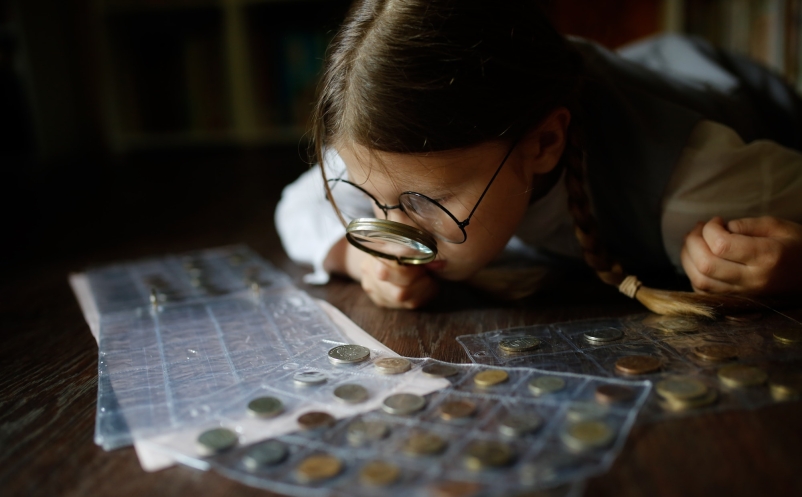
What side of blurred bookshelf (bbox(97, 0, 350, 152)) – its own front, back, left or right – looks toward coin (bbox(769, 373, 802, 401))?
front

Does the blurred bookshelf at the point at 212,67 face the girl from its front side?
yes

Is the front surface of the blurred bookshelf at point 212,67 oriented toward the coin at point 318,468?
yes

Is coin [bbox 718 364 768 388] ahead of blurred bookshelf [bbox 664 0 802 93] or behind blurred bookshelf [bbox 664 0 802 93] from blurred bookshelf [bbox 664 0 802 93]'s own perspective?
ahead

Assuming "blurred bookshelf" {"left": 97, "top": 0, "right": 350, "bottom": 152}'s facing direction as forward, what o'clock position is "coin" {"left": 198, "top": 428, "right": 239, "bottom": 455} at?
The coin is roughly at 12 o'clock from the blurred bookshelf.

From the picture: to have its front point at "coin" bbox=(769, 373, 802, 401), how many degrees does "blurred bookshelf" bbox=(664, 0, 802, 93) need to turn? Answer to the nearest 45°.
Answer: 0° — it already faces it

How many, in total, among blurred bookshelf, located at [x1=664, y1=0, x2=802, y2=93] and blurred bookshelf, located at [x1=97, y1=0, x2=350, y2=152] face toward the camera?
2

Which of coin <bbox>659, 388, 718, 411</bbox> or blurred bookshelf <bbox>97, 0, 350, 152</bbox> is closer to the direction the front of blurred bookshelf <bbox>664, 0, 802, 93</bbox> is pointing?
the coin

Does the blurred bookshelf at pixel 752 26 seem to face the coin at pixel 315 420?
yes

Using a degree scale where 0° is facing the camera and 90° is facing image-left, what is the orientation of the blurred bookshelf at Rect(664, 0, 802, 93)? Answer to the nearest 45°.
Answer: approximately 0°

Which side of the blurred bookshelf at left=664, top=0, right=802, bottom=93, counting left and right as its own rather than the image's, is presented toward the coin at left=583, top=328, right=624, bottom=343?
front

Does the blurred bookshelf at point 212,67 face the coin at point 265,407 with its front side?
yes

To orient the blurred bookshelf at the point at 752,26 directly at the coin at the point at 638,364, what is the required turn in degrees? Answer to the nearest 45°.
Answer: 0° — it already faces it
